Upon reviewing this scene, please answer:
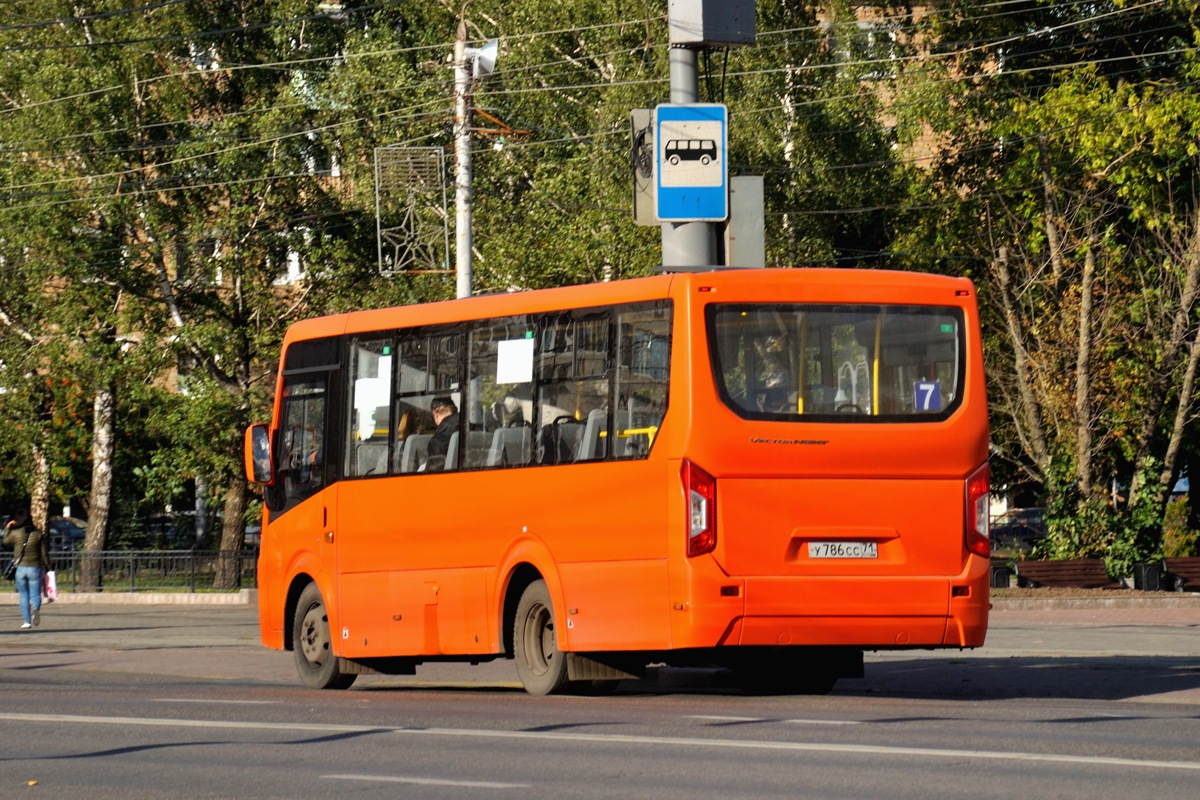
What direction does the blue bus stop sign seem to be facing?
toward the camera

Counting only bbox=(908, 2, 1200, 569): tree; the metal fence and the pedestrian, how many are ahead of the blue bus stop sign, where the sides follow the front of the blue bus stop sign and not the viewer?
0

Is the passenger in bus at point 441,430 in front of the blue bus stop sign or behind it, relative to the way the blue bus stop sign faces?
in front

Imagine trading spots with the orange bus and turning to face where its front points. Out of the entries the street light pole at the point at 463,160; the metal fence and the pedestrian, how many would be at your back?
0

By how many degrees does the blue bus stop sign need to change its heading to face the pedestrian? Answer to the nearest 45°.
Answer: approximately 135° to its right

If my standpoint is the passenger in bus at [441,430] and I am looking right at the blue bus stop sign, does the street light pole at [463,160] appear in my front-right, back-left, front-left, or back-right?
front-left

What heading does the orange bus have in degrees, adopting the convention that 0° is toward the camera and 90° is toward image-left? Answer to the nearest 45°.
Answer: approximately 135°

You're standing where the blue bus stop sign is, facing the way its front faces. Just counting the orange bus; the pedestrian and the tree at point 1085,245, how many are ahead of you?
1

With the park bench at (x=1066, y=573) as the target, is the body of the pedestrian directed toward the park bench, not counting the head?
no

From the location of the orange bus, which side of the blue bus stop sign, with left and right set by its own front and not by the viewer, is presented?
front

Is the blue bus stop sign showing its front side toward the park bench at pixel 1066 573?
no
